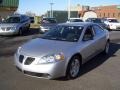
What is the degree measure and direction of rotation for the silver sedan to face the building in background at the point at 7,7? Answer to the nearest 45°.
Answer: approximately 135° to its right

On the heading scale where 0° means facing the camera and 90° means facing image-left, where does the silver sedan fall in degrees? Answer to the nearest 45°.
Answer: approximately 45°
